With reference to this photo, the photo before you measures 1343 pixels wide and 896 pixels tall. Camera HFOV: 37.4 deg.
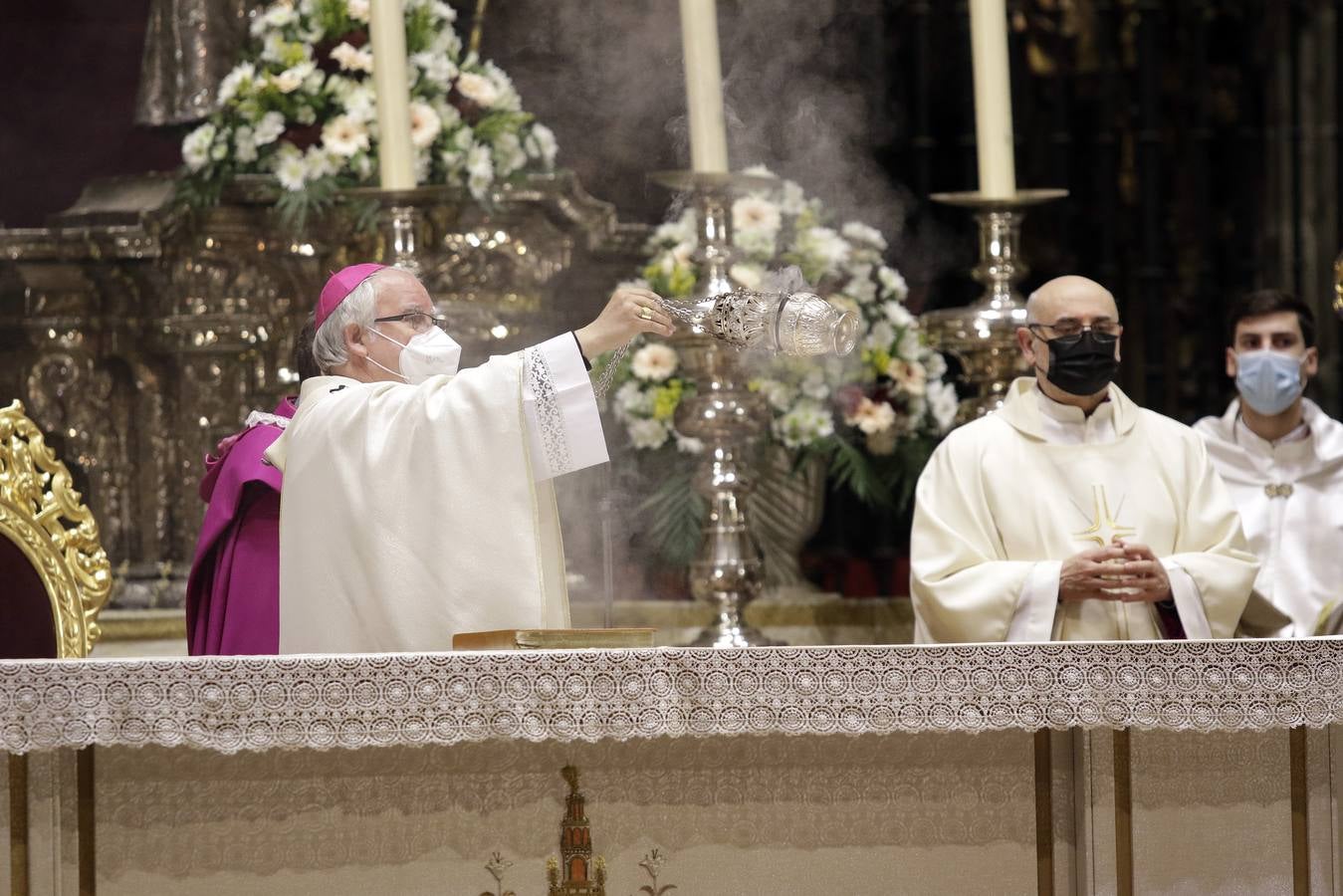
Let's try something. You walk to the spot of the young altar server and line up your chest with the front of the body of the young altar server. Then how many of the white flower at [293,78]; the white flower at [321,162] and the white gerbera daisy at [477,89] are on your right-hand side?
3

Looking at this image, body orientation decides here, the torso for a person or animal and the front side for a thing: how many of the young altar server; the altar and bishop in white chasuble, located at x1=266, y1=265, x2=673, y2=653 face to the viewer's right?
1

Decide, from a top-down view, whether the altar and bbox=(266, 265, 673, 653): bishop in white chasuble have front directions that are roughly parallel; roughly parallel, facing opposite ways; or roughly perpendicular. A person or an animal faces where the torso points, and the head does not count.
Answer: roughly perpendicular

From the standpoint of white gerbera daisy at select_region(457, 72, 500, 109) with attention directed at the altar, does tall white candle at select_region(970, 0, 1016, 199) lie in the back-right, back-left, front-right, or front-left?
front-left

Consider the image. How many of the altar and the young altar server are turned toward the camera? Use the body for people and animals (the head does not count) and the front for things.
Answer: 2

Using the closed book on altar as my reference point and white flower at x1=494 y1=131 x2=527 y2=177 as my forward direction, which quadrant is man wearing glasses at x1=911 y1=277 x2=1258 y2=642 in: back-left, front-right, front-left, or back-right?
front-right

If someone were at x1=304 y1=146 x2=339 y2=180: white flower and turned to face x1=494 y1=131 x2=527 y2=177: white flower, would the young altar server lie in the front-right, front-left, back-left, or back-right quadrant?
front-right

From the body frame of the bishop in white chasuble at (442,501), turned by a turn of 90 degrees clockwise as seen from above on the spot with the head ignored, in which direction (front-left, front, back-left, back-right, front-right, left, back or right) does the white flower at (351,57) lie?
back

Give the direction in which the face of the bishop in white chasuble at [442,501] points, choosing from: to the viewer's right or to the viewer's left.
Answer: to the viewer's right

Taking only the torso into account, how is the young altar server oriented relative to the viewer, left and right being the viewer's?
facing the viewer

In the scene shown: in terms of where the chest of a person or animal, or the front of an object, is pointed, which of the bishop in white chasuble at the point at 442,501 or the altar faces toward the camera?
the altar

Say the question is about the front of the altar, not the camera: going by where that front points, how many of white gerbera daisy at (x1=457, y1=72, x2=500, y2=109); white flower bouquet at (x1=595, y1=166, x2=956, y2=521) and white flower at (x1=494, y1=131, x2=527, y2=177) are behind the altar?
3

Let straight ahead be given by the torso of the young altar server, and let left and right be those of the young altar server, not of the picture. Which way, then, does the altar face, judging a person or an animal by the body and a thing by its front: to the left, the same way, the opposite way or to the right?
the same way

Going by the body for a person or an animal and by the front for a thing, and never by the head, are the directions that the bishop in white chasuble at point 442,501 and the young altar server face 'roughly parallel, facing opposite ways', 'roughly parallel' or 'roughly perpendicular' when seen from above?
roughly perpendicular

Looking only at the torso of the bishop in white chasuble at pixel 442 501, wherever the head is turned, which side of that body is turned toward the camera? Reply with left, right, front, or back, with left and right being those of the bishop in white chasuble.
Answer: right
